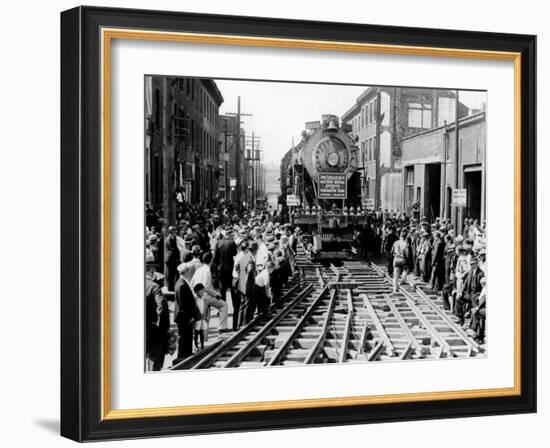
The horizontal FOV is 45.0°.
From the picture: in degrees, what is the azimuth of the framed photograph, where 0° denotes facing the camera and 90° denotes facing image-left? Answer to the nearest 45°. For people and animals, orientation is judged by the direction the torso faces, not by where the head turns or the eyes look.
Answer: approximately 315°
